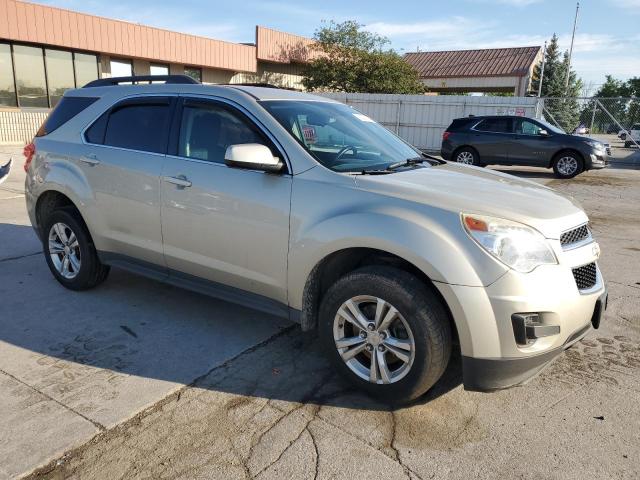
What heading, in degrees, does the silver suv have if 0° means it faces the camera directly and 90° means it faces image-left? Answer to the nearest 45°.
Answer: approximately 315°

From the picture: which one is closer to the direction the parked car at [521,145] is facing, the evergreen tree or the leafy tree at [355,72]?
the evergreen tree

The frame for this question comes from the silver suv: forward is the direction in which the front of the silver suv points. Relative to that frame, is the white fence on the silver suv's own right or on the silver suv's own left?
on the silver suv's own left

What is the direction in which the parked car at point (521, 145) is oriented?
to the viewer's right

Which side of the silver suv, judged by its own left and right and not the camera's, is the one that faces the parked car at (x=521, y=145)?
left

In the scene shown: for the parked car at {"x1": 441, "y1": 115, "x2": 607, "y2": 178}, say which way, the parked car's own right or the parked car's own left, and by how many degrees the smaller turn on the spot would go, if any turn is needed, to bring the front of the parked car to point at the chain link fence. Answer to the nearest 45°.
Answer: approximately 90° to the parked car's own left

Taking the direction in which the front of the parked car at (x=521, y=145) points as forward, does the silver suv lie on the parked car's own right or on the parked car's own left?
on the parked car's own right

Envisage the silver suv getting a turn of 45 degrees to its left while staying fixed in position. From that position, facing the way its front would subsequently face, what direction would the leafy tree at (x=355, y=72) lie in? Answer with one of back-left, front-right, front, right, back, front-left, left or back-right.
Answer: left

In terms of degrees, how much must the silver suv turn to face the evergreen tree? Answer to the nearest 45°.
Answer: approximately 90° to its left

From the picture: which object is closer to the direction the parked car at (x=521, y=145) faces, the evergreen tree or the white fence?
the evergreen tree

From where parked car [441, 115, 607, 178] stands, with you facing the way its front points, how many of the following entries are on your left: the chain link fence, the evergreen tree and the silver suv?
2

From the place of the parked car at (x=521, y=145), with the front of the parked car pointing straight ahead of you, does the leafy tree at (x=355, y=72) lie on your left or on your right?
on your left

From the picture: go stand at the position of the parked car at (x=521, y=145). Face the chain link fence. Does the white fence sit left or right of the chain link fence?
left
